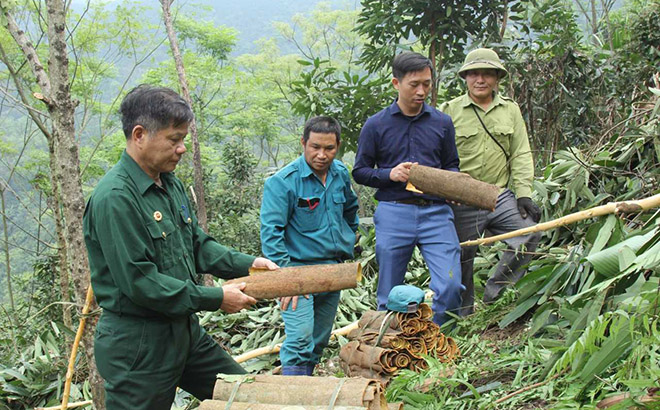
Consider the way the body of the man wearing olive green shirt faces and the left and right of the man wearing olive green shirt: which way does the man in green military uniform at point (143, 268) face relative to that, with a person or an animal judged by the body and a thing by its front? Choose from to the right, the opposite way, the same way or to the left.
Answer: to the left

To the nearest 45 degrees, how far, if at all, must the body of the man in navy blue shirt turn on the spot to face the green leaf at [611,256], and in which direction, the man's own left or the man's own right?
approximately 45° to the man's own left

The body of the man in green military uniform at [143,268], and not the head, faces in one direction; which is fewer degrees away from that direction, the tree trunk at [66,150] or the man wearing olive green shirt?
the man wearing olive green shirt

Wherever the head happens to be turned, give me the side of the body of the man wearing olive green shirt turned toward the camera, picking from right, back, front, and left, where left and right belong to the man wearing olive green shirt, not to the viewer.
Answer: front

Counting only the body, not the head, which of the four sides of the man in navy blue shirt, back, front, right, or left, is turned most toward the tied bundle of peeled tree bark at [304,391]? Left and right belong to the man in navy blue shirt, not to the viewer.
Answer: front

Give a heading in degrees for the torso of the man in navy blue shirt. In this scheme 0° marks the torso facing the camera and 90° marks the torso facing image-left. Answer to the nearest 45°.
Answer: approximately 0°

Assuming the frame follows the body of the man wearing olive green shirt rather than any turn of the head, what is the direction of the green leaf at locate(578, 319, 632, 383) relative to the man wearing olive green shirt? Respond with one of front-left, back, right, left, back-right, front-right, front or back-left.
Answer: front

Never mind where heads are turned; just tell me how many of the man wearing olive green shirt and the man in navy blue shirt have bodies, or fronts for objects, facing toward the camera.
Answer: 2

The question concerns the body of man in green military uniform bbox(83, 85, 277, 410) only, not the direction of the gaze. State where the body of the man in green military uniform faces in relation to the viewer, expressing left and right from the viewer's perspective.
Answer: facing the viewer and to the right of the viewer
